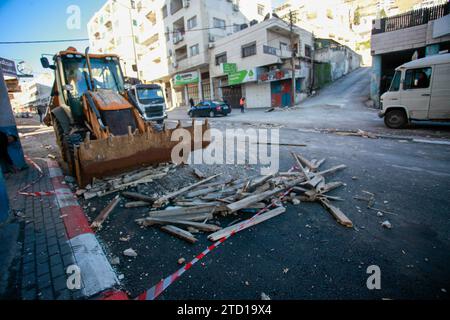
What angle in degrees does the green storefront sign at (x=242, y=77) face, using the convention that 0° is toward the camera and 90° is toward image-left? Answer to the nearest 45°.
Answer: approximately 45°

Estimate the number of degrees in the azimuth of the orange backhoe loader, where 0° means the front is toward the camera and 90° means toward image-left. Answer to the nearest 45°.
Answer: approximately 315°

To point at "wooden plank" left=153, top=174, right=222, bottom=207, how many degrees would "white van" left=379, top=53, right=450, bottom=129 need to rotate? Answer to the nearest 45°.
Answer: approximately 90° to its left

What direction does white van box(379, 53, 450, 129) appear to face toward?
to the viewer's left

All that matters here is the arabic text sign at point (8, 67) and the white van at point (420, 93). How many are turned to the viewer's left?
1

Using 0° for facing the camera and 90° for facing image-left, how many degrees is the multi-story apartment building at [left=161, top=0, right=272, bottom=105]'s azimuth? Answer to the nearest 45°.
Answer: approximately 45°

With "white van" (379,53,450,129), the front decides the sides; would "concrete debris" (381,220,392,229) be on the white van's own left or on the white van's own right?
on the white van's own left

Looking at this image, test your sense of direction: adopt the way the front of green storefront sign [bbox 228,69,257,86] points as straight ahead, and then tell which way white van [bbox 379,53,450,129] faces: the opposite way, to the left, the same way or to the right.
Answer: to the right

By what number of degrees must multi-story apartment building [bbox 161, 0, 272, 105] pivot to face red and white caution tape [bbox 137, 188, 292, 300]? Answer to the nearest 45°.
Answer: approximately 45° to its left

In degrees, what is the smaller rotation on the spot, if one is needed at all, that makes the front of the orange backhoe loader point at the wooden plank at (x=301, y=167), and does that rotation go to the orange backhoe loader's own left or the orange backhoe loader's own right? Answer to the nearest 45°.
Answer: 0° — it already faces it

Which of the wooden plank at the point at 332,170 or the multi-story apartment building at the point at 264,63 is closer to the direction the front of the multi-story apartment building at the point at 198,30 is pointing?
the wooden plank
